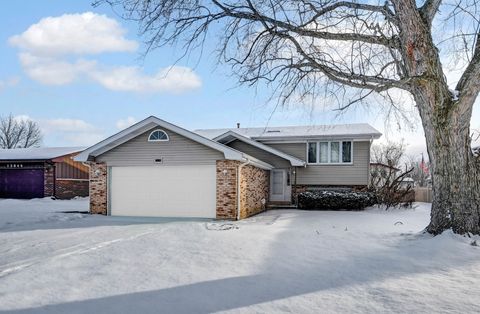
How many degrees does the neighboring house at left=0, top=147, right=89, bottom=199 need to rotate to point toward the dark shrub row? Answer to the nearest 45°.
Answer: approximately 90° to its left

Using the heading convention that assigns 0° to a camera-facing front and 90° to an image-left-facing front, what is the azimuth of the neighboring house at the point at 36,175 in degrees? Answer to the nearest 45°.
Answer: approximately 45°

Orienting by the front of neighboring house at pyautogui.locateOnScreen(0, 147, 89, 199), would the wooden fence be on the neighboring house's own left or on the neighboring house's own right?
on the neighboring house's own left
